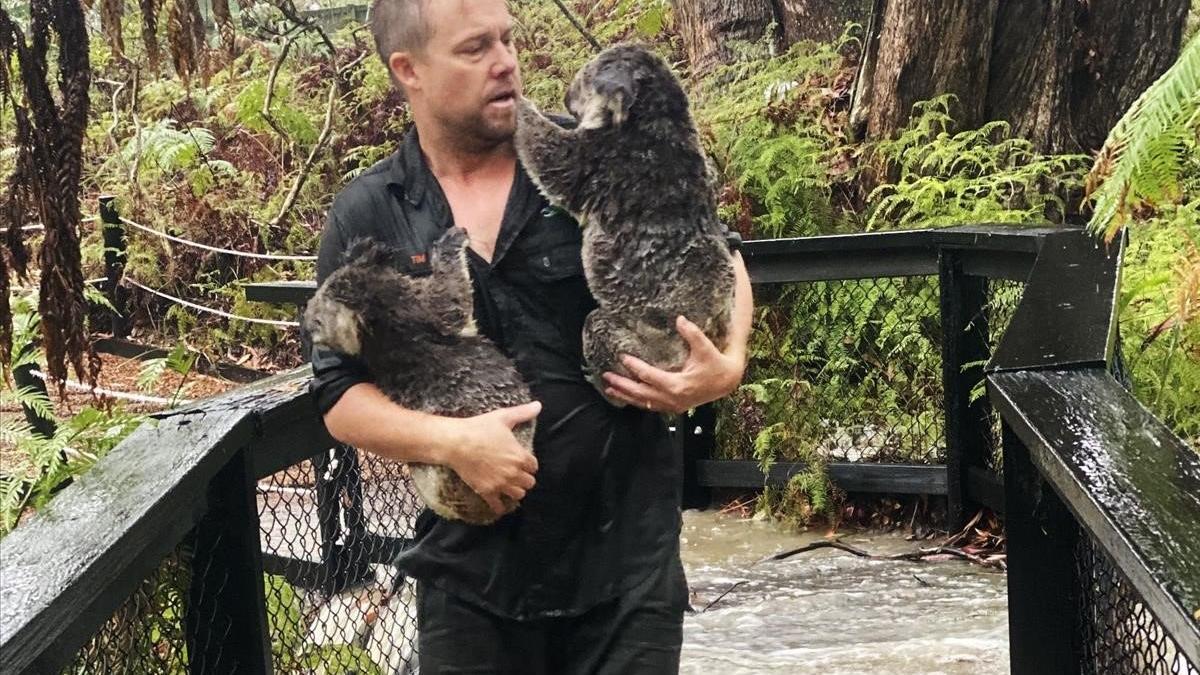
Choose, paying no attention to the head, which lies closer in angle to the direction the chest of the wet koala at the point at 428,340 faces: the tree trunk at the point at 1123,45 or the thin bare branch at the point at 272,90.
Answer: the thin bare branch

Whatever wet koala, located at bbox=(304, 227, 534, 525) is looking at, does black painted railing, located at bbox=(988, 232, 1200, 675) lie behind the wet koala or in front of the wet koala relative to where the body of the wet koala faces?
behind

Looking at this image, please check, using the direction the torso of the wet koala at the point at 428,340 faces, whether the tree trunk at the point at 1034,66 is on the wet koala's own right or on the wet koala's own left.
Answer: on the wet koala's own right

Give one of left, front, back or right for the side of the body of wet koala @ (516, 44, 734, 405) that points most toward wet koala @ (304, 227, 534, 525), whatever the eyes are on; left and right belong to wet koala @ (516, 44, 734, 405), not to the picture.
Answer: left

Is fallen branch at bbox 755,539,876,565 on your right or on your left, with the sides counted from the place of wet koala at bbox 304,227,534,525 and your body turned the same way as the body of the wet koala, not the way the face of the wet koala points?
on your right

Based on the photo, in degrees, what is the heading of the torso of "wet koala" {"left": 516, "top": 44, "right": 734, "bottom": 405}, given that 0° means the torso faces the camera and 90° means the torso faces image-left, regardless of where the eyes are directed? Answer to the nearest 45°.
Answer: approximately 135°

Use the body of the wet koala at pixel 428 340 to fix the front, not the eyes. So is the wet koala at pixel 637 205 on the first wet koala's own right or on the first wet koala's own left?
on the first wet koala's own right

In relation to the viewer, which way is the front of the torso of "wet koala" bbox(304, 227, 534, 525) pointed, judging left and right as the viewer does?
facing away from the viewer and to the left of the viewer

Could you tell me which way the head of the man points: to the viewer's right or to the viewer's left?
to the viewer's right

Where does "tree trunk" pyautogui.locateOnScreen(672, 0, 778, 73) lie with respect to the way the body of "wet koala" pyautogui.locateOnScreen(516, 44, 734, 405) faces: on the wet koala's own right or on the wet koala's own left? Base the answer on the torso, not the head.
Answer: on the wet koala's own right

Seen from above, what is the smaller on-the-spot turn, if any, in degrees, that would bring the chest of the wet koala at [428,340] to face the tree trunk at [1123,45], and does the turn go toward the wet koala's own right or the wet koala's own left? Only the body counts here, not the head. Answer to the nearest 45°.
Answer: approximately 90° to the wet koala's own right

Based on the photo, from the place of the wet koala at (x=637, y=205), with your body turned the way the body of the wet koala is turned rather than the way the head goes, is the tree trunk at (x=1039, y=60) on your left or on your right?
on your right

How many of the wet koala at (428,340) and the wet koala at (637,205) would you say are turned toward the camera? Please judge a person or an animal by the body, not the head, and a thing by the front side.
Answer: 0

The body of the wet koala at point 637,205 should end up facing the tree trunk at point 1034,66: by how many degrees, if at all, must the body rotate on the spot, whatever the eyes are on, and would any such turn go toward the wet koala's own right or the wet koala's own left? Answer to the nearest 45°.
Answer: approximately 90° to the wet koala's own right
